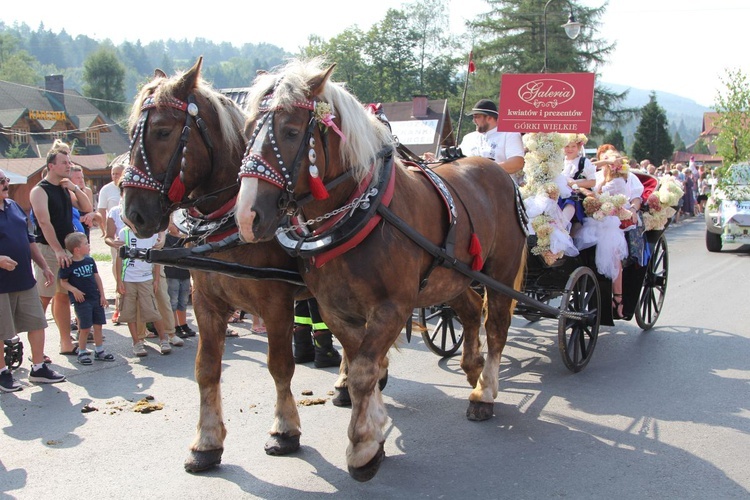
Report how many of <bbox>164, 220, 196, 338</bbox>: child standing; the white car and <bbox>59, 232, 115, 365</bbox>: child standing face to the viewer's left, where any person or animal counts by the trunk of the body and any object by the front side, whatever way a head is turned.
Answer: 0

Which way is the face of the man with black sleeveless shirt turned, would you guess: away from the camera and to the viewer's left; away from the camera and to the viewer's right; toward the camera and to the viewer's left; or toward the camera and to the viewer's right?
toward the camera and to the viewer's right

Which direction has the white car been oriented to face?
toward the camera

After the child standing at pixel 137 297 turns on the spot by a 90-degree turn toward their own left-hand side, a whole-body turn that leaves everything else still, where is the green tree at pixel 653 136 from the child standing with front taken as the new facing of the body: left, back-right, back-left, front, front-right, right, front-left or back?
front

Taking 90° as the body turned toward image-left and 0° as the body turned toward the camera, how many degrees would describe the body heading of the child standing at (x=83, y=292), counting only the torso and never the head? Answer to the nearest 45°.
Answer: approximately 315°

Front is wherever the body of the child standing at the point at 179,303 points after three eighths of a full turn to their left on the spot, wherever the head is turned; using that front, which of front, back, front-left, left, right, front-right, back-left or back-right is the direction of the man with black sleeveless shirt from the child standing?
back-left

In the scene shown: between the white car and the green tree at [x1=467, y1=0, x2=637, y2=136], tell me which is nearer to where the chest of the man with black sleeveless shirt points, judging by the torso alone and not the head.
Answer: the white car

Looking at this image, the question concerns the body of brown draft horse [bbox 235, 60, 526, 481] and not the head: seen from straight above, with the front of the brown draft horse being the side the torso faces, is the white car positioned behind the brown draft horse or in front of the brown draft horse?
behind

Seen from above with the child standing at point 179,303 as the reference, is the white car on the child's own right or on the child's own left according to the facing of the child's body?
on the child's own left

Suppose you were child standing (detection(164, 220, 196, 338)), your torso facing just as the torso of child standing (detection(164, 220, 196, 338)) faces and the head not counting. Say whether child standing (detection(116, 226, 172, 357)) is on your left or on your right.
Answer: on your right

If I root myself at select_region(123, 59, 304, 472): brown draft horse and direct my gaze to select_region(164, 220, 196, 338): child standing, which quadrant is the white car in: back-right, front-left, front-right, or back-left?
front-right

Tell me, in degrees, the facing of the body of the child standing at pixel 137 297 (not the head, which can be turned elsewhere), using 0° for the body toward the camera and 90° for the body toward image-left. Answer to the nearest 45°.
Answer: approximately 315°

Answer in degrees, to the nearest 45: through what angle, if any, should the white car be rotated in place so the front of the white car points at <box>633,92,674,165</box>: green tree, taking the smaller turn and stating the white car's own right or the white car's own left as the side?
approximately 180°

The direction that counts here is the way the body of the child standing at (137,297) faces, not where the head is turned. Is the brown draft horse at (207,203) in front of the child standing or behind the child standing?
in front

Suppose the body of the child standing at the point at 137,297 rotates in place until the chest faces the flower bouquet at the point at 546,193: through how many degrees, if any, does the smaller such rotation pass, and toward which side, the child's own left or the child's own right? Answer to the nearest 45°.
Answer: approximately 90° to the child's own left
